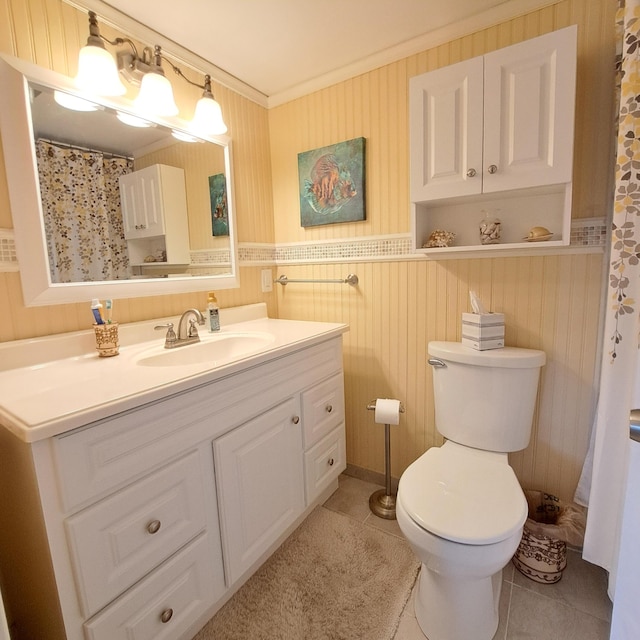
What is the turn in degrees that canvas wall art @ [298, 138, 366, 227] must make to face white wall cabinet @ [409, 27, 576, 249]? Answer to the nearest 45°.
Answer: approximately 90° to its left

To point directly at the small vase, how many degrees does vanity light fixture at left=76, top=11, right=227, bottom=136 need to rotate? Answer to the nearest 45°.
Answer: approximately 45° to its left

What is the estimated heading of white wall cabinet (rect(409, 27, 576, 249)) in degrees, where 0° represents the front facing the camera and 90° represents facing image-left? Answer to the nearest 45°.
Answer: approximately 45°

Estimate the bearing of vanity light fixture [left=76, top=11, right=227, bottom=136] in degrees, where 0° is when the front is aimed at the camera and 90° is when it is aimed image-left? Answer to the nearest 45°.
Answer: approximately 315°

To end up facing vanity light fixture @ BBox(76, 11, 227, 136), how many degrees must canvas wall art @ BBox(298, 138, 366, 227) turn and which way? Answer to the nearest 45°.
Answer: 0° — it already faces it

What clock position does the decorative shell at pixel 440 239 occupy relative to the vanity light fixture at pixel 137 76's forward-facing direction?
The decorative shell is roughly at 11 o'clock from the vanity light fixture.

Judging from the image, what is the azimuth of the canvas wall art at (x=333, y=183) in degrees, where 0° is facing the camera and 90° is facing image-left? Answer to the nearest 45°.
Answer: approximately 45°
